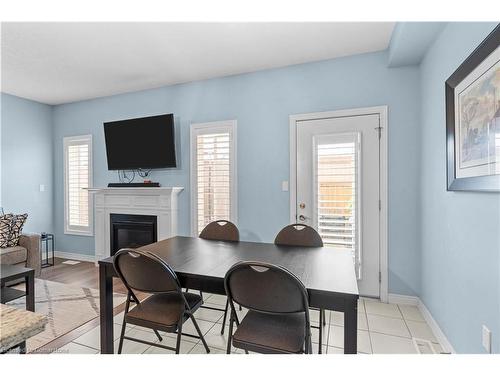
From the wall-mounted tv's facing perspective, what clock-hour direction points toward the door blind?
The door blind is roughly at 9 o'clock from the wall-mounted tv.

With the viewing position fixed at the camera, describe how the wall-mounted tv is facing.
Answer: facing the viewer and to the left of the viewer

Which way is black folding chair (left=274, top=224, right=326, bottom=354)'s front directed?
toward the camera

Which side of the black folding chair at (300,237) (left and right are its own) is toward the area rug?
right

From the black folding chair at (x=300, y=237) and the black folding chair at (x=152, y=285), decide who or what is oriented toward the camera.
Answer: the black folding chair at (x=300, y=237)

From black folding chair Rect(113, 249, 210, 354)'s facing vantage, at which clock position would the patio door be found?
The patio door is roughly at 1 o'clock from the black folding chair.

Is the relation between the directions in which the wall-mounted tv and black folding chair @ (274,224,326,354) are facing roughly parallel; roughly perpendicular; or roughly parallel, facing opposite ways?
roughly parallel

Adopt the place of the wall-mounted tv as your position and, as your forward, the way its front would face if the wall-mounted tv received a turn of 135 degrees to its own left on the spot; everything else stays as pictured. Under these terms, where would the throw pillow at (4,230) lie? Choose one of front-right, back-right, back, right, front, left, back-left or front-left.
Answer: back

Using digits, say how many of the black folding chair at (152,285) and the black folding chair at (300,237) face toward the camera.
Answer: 1

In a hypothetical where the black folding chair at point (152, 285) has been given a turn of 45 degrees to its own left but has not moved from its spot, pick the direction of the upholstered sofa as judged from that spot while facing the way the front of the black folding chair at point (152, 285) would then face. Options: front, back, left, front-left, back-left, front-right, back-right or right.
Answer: front-left

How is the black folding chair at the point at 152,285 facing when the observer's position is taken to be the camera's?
facing away from the viewer and to the right of the viewer

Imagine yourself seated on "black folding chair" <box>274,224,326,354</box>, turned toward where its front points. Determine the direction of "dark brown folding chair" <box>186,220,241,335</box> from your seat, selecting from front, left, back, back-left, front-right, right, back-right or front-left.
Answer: right

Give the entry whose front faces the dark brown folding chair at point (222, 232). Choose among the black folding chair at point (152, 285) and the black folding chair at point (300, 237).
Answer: the black folding chair at point (152, 285)

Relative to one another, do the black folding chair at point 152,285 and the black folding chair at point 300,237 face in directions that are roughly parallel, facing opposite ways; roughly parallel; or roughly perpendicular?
roughly parallel, facing opposite ways

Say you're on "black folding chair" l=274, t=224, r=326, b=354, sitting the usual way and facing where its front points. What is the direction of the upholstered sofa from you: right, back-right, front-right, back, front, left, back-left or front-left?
right

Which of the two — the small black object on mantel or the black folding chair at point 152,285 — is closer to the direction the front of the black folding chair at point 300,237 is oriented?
the black folding chair

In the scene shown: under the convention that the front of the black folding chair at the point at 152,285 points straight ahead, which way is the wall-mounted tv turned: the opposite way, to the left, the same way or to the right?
the opposite way
